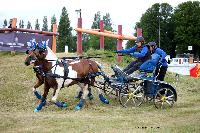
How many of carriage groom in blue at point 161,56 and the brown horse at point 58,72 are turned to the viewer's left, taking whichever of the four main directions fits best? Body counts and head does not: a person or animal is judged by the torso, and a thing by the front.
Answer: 2

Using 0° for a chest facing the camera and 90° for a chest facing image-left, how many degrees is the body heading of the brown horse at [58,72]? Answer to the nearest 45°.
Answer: approximately 90°

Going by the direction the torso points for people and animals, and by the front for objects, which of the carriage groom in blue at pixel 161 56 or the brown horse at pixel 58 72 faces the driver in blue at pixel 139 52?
the carriage groom in blue at pixel 161 56

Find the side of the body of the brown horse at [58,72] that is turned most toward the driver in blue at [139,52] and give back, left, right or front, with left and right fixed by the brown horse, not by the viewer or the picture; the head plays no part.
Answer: back

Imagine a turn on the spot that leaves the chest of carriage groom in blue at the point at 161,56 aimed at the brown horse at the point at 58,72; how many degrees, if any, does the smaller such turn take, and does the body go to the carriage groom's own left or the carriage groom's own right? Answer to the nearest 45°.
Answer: approximately 45° to the carriage groom's own left

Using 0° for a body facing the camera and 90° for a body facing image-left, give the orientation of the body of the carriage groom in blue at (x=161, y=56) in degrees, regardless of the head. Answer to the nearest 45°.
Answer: approximately 90°

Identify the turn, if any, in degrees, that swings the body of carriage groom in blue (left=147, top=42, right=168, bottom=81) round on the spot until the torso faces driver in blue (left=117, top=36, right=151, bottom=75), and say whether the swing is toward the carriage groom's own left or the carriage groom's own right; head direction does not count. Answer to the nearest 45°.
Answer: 0° — they already face them

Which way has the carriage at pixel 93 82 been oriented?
to the viewer's left
